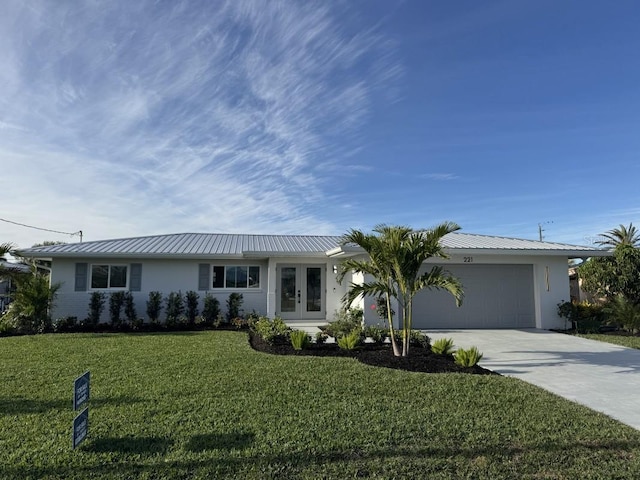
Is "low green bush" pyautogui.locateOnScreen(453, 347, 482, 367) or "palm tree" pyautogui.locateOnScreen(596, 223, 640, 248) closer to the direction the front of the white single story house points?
the low green bush

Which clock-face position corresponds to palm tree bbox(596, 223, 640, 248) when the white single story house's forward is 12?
The palm tree is roughly at 8 o'clock from the white single story house.

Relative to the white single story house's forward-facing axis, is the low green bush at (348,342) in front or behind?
in front

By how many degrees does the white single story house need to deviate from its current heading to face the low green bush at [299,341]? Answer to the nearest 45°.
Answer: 0° — it already faces it

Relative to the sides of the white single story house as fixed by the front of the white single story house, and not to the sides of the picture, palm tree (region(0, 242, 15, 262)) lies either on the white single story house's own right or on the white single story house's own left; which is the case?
on the white single story house's own right

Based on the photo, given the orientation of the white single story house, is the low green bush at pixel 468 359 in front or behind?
in front

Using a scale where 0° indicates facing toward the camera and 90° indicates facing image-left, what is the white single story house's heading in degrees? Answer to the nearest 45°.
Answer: approximately 0°

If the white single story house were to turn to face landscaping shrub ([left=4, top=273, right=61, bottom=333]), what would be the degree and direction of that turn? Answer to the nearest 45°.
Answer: approximately 90° to its right
